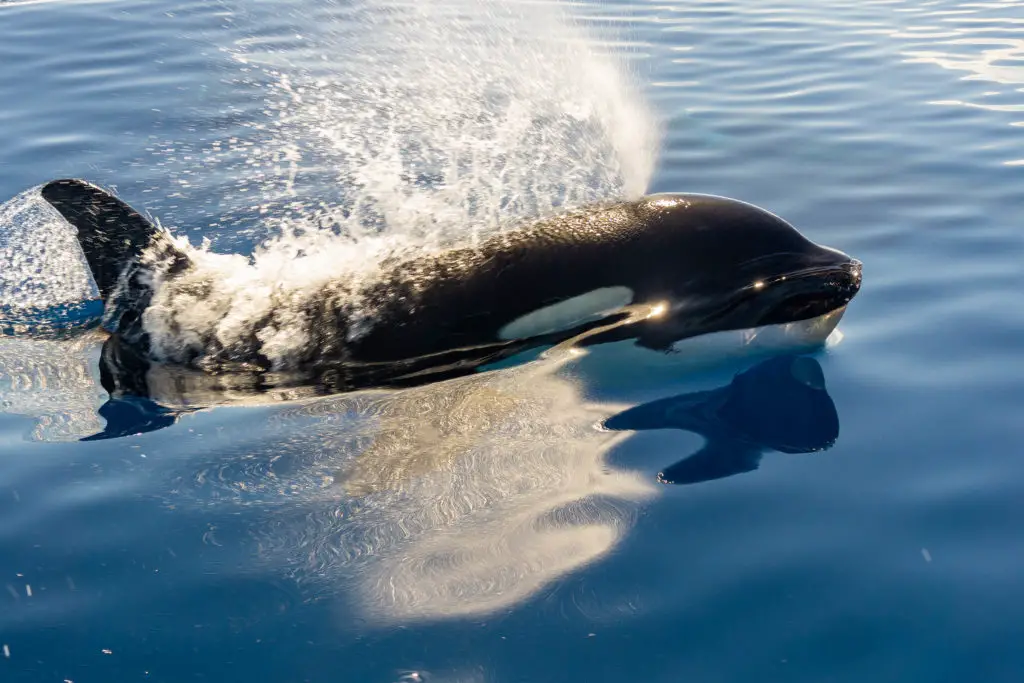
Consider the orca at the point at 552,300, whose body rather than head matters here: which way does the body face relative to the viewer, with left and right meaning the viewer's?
facing to the right of the viewer
